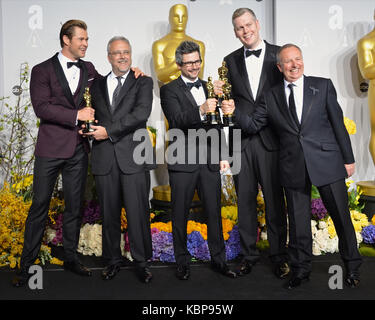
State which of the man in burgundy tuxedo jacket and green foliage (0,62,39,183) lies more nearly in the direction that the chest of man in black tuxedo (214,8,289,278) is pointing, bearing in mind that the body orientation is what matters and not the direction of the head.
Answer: the man in burgundy tuxedo jacket

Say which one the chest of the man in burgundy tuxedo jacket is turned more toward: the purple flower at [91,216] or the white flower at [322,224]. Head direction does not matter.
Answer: the white flower

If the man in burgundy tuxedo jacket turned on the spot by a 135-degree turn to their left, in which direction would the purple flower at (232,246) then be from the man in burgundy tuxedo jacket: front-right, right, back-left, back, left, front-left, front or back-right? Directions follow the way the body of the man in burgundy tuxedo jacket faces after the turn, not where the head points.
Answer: right

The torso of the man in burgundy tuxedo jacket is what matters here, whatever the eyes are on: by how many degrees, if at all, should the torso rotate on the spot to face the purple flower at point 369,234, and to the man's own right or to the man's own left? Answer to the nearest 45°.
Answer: approximately 45° to the man's own left

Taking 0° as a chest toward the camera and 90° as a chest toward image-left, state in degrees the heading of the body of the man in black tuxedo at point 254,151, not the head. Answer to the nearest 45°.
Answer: approximately 0°

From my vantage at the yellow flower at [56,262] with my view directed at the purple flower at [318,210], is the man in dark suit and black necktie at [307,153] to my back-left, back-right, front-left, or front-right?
front-right

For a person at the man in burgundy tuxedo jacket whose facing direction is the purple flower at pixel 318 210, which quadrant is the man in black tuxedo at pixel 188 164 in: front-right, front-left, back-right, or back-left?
front-right

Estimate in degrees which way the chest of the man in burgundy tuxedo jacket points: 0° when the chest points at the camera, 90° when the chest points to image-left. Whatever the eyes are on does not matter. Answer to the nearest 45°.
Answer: approximately 315°

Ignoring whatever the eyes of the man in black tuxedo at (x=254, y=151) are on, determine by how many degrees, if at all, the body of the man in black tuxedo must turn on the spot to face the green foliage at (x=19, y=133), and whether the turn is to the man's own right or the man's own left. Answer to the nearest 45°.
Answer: approximately 135° to the man's own right

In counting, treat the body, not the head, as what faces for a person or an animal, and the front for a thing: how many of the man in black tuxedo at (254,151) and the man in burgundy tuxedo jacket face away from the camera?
0

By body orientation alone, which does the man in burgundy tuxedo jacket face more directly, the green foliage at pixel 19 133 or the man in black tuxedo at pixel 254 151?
the man in black tuxedo

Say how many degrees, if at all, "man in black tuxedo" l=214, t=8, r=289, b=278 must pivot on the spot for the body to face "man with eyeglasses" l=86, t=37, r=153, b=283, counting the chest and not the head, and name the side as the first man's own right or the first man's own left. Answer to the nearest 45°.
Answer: approximately 90° to the first man's own right
